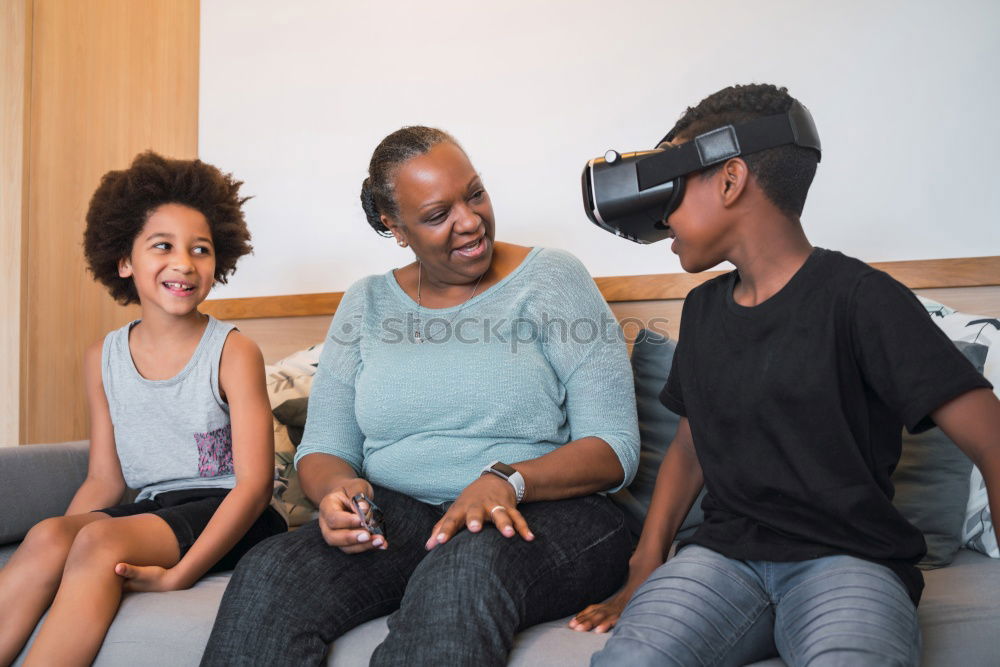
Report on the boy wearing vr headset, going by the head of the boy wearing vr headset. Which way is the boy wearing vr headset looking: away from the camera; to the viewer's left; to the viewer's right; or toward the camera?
to the viewer's left

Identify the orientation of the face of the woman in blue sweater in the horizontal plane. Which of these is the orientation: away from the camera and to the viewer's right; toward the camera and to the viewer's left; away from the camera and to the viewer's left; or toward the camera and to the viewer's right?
toward the camera and to the viewer's right

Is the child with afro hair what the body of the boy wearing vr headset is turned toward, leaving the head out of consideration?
no

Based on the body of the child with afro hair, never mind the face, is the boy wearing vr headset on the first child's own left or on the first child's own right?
on the first child's own left

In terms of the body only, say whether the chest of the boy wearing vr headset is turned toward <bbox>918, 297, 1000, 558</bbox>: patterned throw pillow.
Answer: no

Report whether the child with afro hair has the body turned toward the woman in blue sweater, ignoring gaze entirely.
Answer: no

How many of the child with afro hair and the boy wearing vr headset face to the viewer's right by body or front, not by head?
0

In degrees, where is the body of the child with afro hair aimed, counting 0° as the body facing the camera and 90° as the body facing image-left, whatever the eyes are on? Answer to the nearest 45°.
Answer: approximately 45°

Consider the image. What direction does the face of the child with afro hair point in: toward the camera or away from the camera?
toward the camera

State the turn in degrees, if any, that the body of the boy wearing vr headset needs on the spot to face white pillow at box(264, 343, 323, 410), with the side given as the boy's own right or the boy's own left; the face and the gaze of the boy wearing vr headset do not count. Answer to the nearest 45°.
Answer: approximately 90° to the boy's own right
